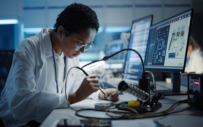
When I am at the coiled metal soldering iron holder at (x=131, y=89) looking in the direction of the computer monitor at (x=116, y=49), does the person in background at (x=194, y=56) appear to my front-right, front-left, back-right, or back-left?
front-right

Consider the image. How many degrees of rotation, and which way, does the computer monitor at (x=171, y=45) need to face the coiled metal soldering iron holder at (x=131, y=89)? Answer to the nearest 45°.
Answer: approximately 45° to its left

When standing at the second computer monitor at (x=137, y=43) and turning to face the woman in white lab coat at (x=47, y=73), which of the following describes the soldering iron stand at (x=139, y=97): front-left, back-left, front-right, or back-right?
front-left
